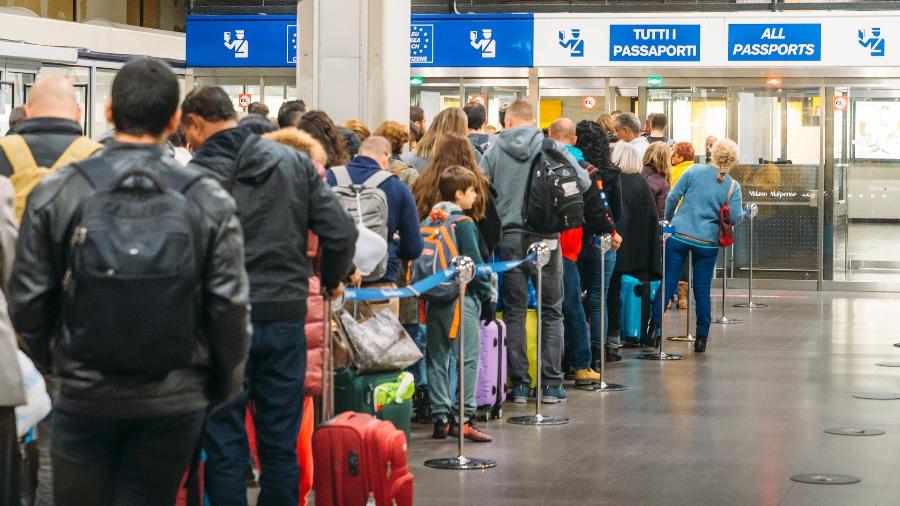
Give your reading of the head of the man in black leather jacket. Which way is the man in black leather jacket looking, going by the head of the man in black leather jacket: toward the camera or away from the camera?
away from the camera

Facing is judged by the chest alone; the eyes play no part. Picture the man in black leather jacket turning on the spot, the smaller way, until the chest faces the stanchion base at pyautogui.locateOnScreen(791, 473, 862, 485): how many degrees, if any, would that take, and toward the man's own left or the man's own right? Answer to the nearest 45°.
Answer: approximately 45° to the man's own right

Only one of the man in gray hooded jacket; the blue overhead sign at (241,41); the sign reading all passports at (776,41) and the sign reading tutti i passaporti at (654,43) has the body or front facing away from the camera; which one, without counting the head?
the man in gray hooded jacket

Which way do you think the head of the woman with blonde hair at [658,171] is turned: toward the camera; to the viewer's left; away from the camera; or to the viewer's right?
away from the camera

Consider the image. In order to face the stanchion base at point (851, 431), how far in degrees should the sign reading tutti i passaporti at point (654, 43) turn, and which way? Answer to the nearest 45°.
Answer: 0° — it already faces it

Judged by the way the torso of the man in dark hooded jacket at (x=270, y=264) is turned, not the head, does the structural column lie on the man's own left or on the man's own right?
on the man's own right

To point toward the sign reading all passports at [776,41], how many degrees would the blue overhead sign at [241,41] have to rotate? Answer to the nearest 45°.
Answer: approximately 90° to its left

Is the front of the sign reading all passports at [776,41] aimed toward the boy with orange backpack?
yes

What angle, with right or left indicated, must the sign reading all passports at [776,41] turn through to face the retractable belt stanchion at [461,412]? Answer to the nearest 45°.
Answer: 0° — it already faces it

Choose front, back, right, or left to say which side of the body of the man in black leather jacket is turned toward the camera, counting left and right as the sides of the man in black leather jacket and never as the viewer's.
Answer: back

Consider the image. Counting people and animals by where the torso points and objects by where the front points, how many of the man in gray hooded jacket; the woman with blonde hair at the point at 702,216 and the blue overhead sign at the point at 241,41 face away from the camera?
2

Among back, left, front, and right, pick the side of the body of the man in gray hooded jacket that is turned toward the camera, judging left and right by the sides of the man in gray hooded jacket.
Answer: back
